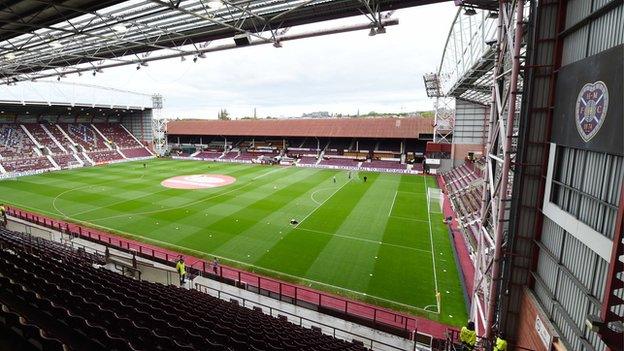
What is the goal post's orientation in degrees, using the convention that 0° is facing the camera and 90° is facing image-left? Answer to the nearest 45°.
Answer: approximately 90°

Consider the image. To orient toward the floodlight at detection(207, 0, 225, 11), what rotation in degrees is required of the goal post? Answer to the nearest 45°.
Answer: approximately 90° to its left
